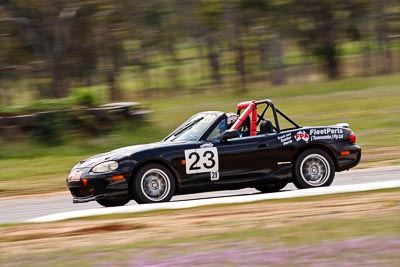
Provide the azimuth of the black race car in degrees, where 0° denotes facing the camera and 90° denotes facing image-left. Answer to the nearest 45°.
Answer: approximately 90°
